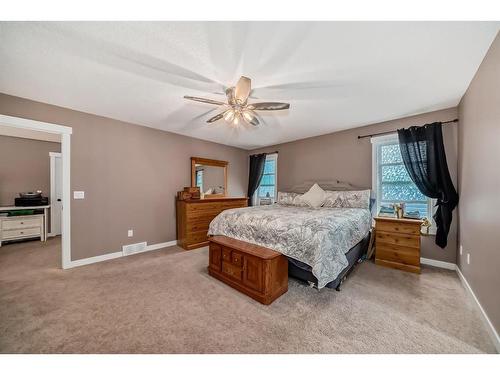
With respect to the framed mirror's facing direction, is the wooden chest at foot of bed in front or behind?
in front

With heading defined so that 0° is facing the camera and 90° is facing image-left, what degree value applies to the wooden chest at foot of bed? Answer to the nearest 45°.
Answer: approximately 45°

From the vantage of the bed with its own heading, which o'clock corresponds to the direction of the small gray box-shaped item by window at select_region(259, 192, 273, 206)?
The small gray box-shaped item by window is roughly at 4 o'clock from the bed.

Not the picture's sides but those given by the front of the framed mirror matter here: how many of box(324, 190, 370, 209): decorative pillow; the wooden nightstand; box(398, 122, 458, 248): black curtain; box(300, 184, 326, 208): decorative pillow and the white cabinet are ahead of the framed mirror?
4

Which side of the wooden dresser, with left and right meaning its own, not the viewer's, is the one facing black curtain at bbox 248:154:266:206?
left

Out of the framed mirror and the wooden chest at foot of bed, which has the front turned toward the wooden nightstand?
the framed mirror

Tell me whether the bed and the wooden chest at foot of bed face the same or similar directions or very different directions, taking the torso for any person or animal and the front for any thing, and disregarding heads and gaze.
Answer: same or similar directions

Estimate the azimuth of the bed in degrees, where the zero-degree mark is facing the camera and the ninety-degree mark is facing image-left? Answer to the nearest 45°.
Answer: approximately 45°

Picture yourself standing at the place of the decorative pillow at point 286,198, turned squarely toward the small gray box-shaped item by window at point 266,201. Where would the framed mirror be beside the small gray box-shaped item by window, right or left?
left

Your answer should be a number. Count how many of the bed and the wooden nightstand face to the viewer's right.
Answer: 0

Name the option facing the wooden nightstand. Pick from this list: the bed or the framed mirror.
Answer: the framed mirror

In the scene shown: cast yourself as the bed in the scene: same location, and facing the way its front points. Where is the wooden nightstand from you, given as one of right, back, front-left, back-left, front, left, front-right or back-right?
back

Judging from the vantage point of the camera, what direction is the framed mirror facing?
facing the viewer and to the right of the viewer
